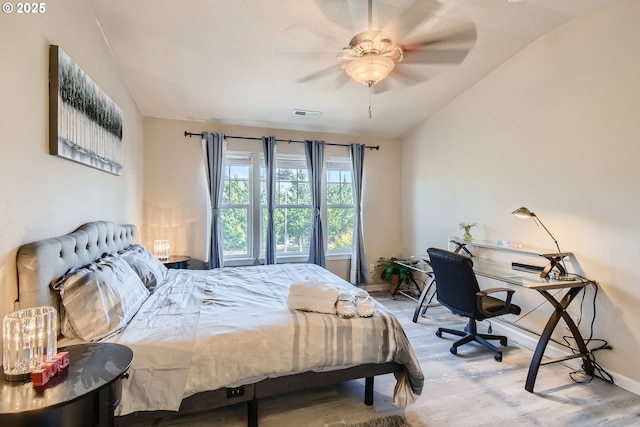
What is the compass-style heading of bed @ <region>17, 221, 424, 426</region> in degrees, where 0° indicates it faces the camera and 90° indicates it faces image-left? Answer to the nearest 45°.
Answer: approximately 270°

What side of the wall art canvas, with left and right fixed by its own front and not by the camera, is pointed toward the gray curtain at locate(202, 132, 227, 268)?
left

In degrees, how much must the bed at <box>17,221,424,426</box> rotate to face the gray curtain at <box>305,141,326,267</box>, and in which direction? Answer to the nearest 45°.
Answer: approximately 45° to its left

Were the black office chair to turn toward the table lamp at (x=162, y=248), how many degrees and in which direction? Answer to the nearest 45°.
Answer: approximately 135° to its left

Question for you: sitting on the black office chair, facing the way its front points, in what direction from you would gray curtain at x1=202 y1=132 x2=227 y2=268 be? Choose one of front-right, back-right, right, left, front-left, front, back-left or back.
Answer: back-left

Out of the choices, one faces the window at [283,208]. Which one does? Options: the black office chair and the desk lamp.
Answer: the desk lamp

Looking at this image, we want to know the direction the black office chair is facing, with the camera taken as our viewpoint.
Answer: facing away from the viewer and to the right of the viewer

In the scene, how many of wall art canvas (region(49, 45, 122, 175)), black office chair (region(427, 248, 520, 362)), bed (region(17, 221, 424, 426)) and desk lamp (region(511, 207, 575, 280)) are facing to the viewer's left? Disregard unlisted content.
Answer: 1

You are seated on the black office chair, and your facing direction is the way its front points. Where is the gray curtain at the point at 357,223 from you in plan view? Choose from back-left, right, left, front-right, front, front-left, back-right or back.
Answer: left

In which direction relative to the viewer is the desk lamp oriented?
to the viewer's left

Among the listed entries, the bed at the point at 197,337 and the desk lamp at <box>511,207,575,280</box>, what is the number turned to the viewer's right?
1

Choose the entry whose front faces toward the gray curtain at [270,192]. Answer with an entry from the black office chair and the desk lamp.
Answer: the desk lamp

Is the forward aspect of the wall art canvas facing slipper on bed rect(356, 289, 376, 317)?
yes

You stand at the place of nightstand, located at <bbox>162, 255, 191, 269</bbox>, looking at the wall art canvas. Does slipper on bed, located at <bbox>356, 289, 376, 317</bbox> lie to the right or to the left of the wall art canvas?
left

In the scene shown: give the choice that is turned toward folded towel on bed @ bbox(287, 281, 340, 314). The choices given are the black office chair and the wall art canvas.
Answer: the wall art canvas
